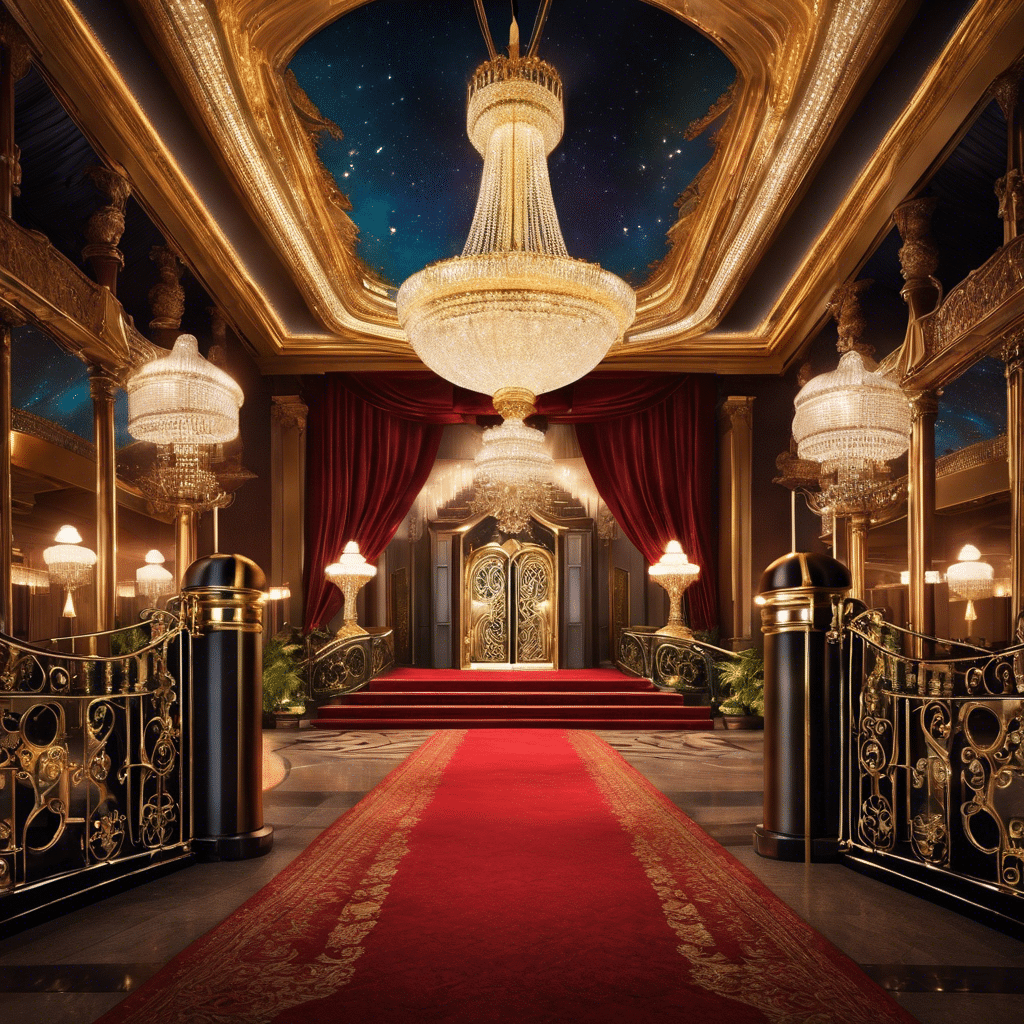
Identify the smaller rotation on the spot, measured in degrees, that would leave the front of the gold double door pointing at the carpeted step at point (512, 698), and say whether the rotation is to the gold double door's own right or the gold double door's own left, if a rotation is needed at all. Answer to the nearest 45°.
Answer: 0° — it already faces it

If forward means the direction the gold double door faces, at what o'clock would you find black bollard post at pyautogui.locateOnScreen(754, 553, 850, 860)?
The black bollard post is roughly at 12 o'clock from the gold double door.

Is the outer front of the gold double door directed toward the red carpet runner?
yes

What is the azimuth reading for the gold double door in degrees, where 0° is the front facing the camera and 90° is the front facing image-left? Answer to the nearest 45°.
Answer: approximately 0°

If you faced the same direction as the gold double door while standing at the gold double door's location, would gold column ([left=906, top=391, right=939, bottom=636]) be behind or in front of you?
in front

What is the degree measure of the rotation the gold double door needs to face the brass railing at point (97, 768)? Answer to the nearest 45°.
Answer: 0° — it already faces it

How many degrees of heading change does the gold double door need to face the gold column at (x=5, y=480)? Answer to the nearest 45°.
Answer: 0° — it already faces it

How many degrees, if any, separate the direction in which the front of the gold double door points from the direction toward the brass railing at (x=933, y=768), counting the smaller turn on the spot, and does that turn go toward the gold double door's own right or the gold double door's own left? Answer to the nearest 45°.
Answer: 0° — it already faces it

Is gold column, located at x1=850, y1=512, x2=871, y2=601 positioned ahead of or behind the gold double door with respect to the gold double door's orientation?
ahead

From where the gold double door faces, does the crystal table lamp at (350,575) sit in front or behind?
in front

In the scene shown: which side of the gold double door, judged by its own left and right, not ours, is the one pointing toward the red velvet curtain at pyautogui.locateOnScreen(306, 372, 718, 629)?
front
